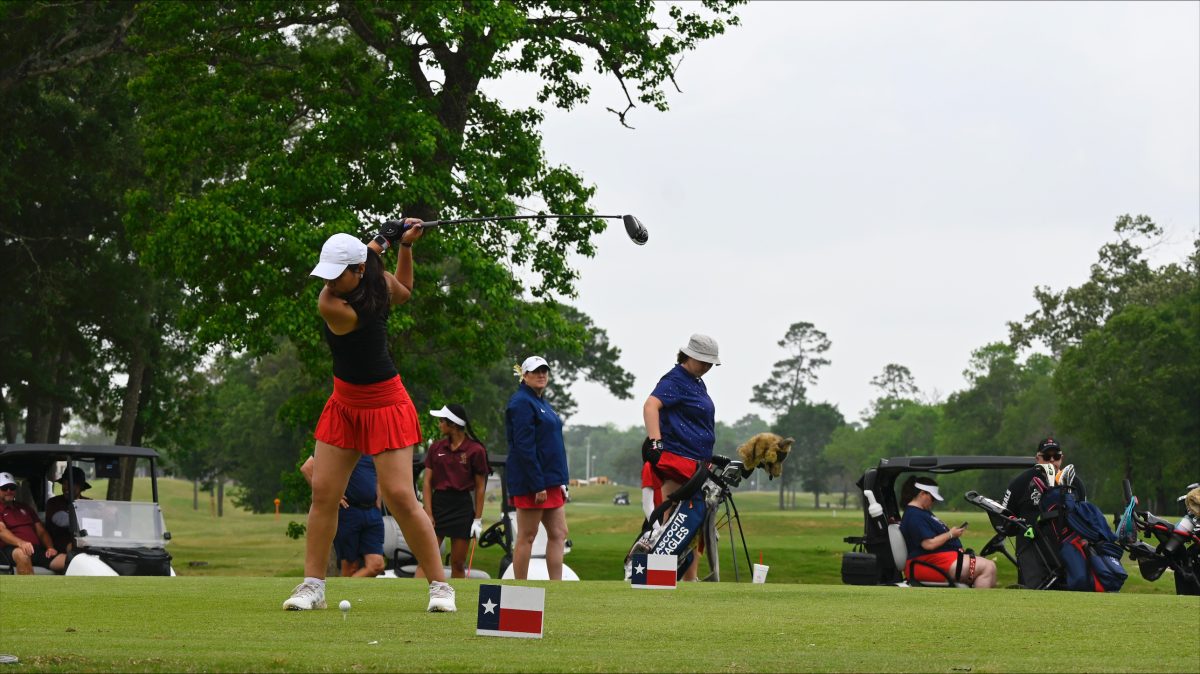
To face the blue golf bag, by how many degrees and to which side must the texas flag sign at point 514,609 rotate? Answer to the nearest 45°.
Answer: approximately 135° to its left

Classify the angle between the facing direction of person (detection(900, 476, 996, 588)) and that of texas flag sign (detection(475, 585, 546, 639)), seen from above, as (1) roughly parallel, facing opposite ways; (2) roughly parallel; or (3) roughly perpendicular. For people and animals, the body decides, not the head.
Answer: roughly perpendicular

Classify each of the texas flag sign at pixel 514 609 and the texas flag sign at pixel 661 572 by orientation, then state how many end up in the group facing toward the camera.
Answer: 2

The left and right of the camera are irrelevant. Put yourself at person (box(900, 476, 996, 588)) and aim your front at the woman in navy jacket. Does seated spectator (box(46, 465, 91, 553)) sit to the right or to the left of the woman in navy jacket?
right

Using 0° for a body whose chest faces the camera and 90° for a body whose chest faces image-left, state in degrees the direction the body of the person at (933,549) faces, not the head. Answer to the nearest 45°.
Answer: approximately 270°
